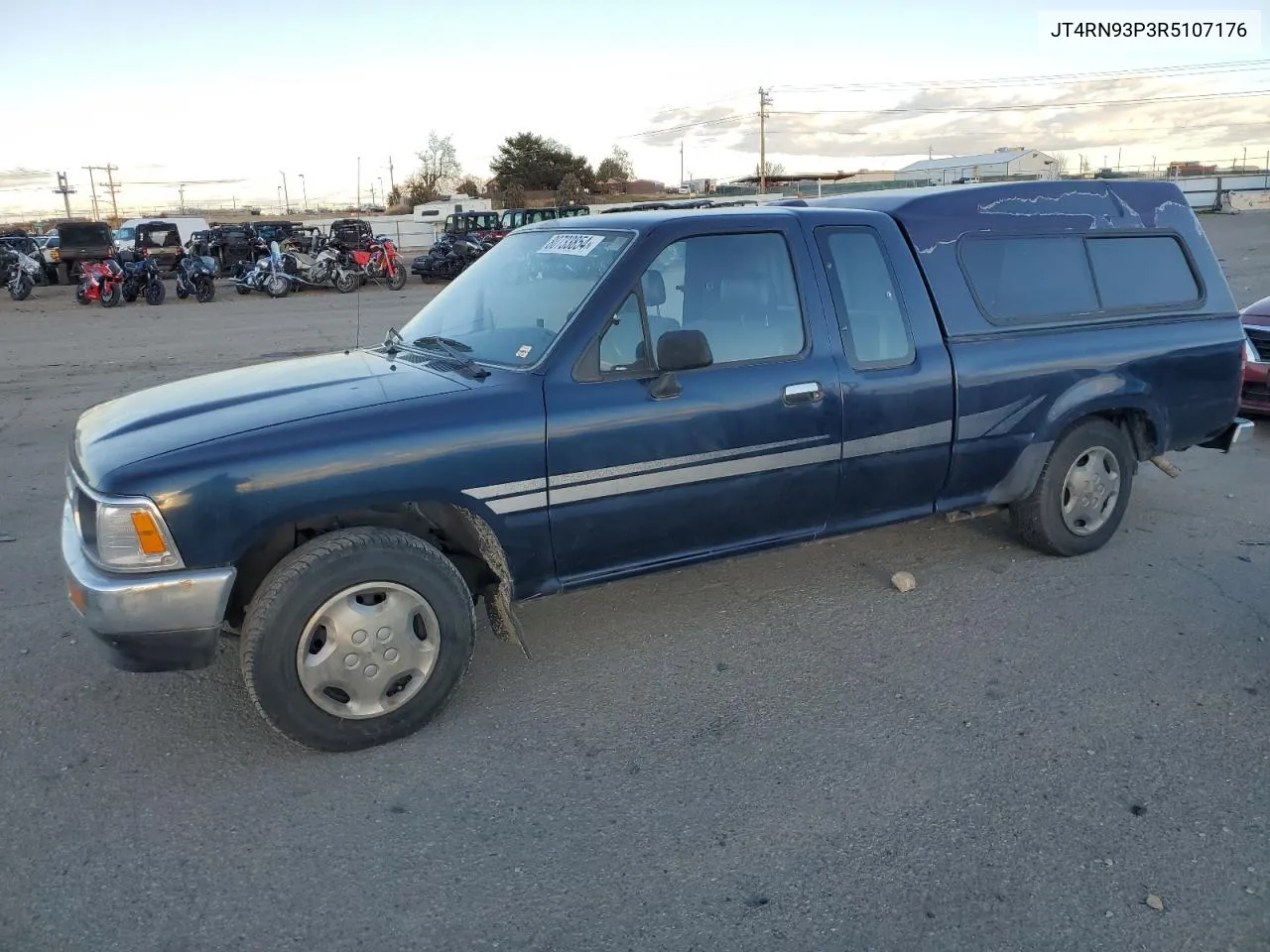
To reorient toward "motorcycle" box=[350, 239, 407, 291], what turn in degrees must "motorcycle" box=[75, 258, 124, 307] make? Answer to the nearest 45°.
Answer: approximately 45° to its left

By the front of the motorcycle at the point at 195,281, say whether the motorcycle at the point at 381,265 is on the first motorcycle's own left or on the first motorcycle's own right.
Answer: on the first motorcycle's own left
